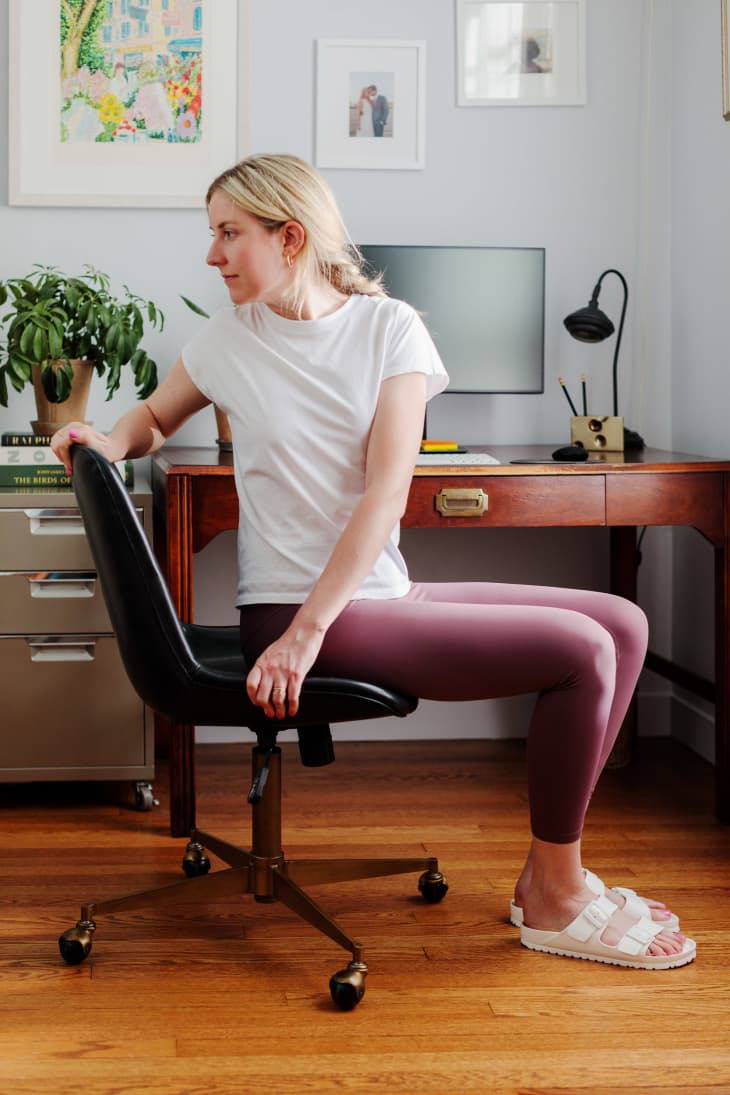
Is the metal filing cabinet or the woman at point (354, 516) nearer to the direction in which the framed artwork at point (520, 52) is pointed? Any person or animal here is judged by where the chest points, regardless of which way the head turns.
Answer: the woman

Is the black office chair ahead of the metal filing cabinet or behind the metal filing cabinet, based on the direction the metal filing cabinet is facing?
ahead

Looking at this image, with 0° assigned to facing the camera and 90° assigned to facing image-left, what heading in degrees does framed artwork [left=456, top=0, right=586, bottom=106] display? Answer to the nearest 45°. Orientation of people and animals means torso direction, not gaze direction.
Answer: approximately 0°

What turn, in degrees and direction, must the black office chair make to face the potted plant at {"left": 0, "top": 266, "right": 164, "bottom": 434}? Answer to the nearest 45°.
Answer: approximately 90° to its left

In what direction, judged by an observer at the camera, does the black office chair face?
facing to the right of the viewer

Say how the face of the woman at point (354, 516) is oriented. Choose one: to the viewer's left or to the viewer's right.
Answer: to the viewer's left

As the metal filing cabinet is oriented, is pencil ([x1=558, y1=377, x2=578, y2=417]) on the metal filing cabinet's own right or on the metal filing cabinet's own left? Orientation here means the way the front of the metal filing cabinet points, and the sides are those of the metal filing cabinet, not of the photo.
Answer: on the metal filing cabinet's own left

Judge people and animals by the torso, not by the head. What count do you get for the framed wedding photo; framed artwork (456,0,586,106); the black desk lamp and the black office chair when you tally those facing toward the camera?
2
